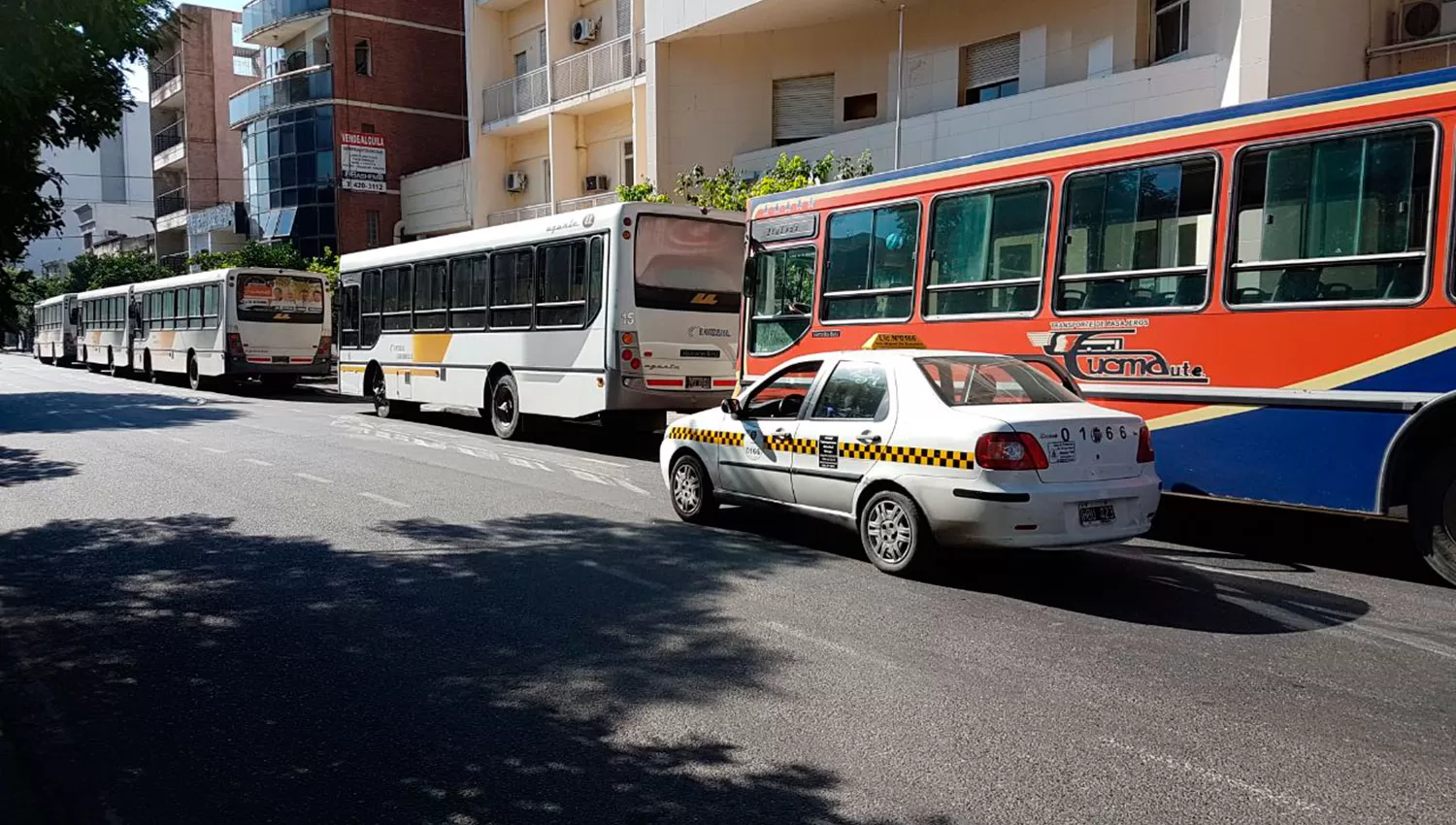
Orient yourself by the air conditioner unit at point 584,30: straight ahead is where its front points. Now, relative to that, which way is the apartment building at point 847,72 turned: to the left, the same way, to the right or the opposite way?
the same way

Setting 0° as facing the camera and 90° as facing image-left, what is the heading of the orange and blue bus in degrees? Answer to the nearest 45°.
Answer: approximately 135°

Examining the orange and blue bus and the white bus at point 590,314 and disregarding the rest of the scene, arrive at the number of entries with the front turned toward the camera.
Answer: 0

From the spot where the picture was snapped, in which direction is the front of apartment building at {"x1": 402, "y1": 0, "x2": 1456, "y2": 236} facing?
facing the viewer and to the left of the viewer

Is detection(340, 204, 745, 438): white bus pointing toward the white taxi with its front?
no

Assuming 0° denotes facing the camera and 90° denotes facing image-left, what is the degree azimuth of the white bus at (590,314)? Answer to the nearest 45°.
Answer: approximately 135°

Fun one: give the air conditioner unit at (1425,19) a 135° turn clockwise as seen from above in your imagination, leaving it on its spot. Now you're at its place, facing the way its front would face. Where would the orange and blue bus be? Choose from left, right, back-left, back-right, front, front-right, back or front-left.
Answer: back

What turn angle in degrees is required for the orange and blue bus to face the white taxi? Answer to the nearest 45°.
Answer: approximately 90° to its left

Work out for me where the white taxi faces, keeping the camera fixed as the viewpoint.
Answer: facing away from the viewer and to the left of the viewer

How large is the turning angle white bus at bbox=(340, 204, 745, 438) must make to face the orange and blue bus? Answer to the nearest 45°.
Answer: approximately 180°

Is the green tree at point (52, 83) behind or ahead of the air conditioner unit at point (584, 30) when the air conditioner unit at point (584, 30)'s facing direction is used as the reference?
ahead

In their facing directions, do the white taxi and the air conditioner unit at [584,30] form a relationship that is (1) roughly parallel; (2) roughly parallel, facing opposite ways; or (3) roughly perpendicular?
roughly perpendicular

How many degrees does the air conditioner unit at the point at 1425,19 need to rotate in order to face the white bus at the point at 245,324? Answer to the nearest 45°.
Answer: approximately 45° to its right

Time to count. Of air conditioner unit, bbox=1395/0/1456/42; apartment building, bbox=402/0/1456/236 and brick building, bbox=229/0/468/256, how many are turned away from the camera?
0

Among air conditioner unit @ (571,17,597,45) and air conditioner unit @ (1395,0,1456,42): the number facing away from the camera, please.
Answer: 0

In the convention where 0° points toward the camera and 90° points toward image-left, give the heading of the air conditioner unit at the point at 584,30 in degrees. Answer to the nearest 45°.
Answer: approximately 45°
